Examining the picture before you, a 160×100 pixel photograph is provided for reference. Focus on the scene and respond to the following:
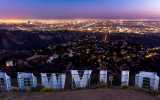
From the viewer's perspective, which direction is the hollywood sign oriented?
away from the camera
